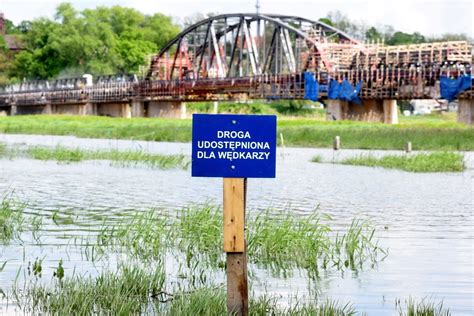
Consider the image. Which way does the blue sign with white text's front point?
toward the camera
